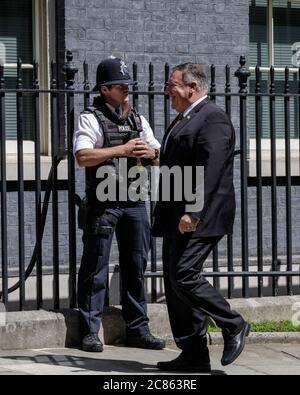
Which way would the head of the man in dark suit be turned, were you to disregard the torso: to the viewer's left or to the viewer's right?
to the viewer's left

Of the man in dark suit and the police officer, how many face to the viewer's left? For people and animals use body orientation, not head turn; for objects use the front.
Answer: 1

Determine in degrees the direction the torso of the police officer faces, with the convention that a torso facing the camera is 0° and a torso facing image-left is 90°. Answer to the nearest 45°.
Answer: approximately 315°

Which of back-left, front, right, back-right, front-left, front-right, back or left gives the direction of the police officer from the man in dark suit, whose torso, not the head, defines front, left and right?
front-right

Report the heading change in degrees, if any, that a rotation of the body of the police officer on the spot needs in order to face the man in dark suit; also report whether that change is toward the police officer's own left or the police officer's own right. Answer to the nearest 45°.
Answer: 0° — they already face them

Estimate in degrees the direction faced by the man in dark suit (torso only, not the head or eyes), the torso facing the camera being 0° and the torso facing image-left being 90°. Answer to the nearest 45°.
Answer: approximately 90°

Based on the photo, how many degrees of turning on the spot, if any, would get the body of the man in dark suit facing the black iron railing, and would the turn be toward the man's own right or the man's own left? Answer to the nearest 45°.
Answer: approximately 45° to the man's own right

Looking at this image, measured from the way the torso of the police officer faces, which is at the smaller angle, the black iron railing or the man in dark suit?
the man in dark suit

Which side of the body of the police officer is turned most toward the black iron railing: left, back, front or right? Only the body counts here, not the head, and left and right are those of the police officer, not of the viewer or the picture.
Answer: back

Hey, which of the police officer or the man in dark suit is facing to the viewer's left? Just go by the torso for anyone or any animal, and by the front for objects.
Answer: the man in dark suit
